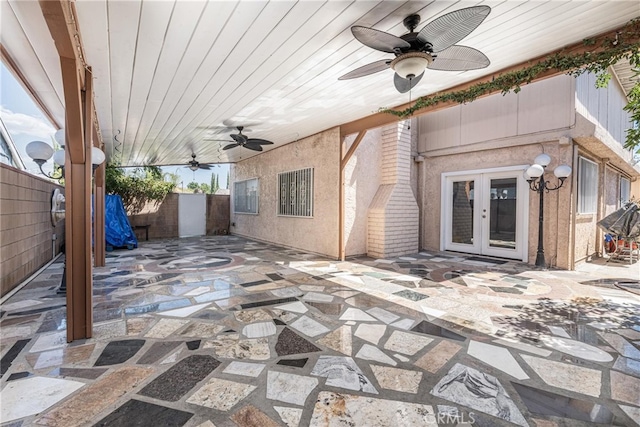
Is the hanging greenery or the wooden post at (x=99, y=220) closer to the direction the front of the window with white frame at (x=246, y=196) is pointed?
the wooden post

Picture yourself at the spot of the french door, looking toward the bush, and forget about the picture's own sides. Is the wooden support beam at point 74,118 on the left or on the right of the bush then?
left

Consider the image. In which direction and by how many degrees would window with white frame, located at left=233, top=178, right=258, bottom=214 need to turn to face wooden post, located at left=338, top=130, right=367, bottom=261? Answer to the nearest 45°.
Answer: approximately 45° to its left

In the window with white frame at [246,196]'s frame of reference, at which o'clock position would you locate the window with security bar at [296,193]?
the window with security bar at [296,193] is roughly at 10 o'clock from the window with white frame at [246,196].

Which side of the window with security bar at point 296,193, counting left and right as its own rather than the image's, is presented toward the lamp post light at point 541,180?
left

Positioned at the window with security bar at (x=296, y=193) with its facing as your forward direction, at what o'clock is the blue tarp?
The blue tarp is roughly at 2 o'clock from the window with security bar.

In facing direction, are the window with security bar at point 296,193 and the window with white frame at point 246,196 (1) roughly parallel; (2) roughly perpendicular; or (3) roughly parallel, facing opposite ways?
roughly parallel

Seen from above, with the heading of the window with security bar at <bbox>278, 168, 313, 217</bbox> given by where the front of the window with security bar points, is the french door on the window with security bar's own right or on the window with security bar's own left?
on the window with security bar's own left

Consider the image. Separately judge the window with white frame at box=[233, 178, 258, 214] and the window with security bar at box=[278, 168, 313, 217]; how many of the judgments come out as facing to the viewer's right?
0

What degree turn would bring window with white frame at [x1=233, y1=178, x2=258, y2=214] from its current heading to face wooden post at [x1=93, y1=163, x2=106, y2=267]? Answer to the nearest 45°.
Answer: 0° — it already faces it

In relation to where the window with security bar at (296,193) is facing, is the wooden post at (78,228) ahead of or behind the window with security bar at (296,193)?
ahead

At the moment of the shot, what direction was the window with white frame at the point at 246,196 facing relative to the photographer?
facing the viewer and to the left of the viewer

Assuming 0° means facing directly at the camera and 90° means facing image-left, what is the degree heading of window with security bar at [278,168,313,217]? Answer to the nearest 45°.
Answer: approximately 45°

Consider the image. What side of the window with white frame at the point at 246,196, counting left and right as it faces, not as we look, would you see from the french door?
left
